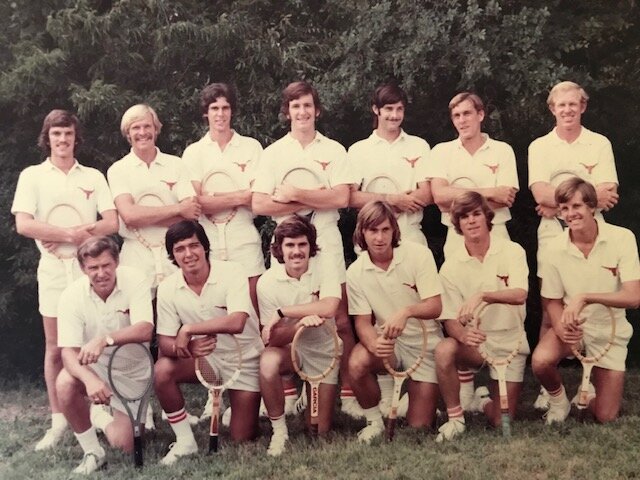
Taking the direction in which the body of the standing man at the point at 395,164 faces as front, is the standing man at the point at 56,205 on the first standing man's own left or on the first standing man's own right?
on the first standing man's own right

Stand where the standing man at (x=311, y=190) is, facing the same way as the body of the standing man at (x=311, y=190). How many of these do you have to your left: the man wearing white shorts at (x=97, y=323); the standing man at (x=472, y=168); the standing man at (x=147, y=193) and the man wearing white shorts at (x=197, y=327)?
1

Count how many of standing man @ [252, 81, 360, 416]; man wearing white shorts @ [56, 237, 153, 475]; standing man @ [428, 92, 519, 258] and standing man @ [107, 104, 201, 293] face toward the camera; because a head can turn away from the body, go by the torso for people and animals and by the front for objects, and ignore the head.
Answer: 4

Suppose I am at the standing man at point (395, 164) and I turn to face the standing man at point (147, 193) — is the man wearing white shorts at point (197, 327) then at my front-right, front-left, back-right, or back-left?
front-left

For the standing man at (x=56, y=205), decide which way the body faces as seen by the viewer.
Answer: toward the camera

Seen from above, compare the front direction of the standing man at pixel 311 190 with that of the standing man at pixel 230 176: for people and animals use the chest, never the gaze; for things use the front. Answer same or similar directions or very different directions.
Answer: same or similar directions

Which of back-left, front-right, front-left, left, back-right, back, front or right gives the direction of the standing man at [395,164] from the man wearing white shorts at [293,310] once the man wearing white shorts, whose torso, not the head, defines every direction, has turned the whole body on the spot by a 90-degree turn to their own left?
front-left

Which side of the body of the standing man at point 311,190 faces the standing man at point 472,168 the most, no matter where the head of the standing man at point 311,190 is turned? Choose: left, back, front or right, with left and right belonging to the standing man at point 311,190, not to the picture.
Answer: left

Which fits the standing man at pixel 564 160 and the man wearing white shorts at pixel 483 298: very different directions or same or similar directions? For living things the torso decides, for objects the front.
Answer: same or similar directions

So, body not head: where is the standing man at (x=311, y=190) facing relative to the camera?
toward the camera

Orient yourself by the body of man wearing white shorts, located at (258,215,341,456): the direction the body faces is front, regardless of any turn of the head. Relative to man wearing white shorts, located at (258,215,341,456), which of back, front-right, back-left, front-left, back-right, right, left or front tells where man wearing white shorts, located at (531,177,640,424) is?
left

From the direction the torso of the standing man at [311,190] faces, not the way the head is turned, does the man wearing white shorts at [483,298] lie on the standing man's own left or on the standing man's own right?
on the standing man's own left
